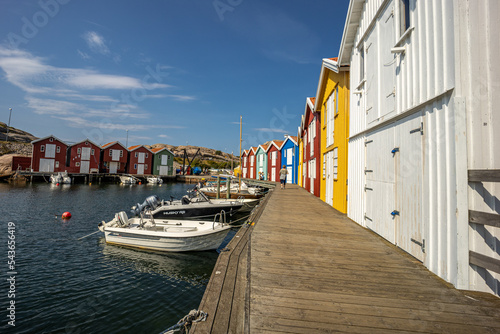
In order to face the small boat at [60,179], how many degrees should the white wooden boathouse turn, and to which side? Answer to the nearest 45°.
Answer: approximately 45° to its right

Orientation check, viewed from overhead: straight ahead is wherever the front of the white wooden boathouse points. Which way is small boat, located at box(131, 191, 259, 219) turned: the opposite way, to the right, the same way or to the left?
the opposite way

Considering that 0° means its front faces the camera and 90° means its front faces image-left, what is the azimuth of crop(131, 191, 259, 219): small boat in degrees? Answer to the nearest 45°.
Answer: approximately 270°

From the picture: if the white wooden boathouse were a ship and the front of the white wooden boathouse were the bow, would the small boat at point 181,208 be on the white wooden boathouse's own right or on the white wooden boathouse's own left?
on the white wooden boathouse's own right

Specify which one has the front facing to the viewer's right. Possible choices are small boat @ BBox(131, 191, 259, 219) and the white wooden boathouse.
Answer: the small boat

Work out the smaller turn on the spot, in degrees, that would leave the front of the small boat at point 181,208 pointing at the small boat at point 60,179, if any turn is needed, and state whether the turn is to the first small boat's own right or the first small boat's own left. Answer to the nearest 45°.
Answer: approximately 135° to the first small boat's own left

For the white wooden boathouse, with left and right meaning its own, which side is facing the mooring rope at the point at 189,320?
front

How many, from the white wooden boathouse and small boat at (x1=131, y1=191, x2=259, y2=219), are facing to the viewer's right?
1

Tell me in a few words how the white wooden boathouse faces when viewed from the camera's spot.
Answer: facing the viewer and to the left of the viewer
